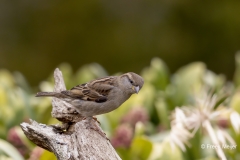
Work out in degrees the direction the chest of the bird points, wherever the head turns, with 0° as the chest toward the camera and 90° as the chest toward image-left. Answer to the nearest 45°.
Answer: approximately 270°

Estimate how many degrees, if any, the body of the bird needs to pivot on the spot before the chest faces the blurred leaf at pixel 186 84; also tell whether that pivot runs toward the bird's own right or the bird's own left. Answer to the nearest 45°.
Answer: approximately 45° to the bird's own left

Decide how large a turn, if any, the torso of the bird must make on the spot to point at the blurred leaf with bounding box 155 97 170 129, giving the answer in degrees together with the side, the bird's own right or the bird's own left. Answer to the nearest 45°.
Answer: approximately 45° to the bird's own left
